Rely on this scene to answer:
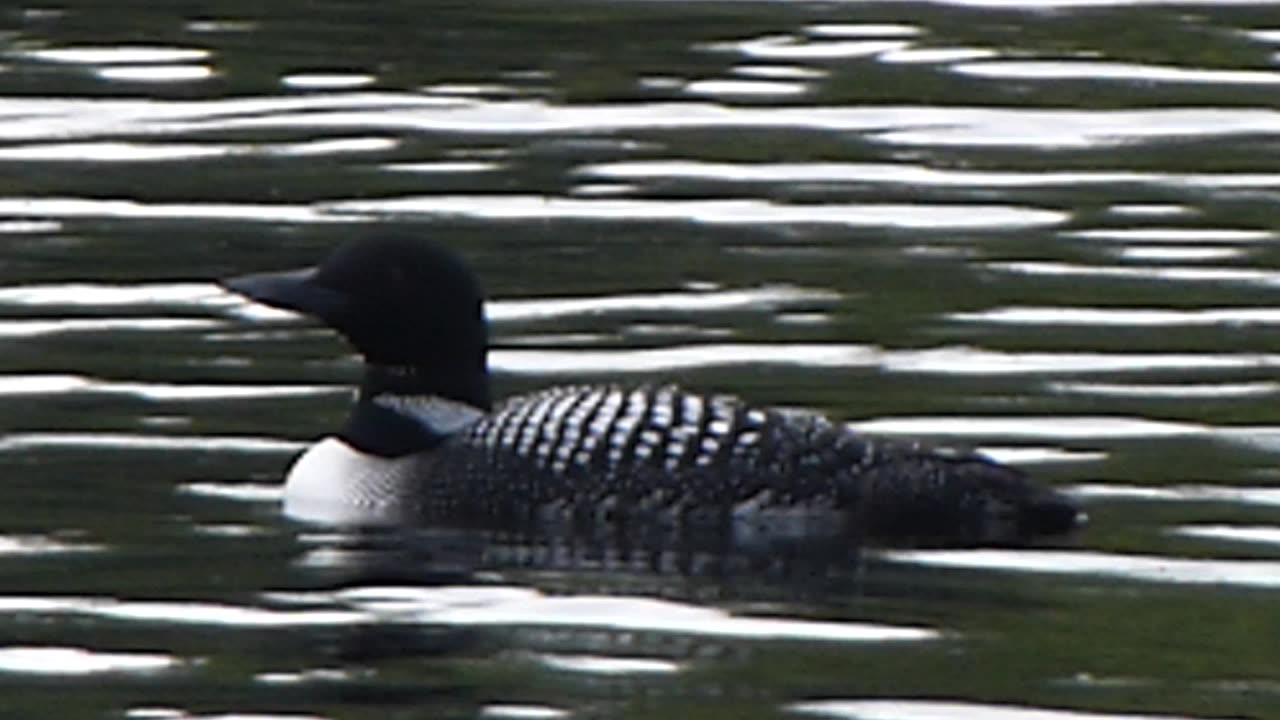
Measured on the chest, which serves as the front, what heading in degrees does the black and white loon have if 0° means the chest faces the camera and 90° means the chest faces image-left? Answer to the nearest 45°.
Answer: approximately 90°
